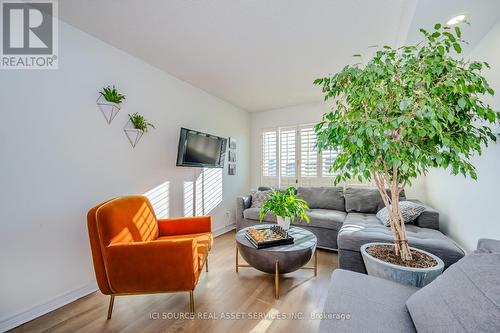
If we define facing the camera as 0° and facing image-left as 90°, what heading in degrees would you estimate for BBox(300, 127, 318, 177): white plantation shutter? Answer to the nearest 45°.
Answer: approximately 0°

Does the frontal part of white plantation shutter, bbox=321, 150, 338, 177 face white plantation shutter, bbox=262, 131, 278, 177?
no

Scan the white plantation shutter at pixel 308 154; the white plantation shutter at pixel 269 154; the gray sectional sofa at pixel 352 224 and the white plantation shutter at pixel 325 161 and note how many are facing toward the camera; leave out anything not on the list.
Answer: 4

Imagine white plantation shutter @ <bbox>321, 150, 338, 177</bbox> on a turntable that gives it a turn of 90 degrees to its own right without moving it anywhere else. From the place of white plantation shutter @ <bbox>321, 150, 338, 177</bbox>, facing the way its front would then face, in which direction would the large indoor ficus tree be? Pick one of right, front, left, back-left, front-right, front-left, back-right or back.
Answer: left

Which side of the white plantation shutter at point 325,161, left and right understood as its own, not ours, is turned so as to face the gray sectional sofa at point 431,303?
front

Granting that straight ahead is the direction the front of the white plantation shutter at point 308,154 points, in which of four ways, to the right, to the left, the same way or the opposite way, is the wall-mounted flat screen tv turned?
to the left

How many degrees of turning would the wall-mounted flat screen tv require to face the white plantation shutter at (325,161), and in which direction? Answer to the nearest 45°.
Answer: approximately 45° to its left

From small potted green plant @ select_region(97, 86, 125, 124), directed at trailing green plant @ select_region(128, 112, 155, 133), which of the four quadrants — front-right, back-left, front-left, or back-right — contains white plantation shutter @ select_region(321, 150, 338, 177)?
front-right

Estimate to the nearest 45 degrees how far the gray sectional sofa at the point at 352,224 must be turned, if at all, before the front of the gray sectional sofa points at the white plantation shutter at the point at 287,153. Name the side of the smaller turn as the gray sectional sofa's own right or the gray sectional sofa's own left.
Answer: approximately 135° to the gray sectional sofa's own right

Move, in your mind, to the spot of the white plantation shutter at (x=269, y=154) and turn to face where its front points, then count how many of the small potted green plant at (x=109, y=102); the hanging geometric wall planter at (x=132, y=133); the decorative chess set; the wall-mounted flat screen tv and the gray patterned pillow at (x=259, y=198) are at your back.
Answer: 0

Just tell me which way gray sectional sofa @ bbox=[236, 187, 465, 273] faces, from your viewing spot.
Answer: facing the viewer

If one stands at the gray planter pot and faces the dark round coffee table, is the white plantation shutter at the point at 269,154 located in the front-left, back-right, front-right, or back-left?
front-right

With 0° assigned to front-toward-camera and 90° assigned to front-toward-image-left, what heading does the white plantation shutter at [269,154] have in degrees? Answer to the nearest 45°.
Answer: approximately 0°

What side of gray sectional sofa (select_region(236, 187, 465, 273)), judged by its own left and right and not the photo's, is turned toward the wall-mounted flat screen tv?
right

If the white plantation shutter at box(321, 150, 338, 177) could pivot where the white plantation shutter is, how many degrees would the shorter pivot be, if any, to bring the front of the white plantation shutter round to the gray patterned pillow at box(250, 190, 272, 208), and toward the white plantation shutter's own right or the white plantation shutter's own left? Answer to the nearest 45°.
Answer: approximately 45° to the white plantation shutter's own right

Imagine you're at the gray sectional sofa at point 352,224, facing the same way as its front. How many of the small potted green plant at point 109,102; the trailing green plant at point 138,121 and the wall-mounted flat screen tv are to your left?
0

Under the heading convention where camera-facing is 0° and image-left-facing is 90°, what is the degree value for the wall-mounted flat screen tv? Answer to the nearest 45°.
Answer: approximately 315°

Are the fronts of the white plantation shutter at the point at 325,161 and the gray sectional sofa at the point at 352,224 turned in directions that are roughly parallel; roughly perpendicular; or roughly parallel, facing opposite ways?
roughly parallel

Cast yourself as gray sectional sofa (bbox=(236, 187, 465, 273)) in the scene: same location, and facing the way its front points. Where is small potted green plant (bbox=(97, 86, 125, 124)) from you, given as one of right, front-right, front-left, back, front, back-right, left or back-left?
front-right

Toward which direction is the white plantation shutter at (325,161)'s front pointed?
toward the camera

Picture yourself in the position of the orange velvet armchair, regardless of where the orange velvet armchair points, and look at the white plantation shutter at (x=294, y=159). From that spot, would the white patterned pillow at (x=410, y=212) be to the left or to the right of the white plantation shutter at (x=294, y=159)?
right

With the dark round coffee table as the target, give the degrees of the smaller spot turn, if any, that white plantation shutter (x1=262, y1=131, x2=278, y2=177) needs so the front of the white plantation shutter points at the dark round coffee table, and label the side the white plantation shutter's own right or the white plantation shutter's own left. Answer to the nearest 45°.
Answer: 0° — it already faces it
